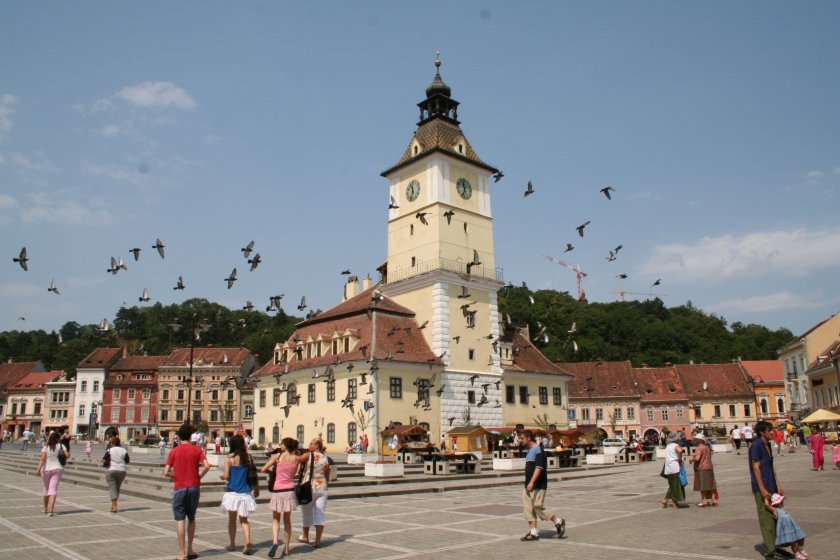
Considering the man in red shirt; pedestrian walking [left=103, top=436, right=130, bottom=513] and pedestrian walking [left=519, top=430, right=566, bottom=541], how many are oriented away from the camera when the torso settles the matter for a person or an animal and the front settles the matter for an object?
2

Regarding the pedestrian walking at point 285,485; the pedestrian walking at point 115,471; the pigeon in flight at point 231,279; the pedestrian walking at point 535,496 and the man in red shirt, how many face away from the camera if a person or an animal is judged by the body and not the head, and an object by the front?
3

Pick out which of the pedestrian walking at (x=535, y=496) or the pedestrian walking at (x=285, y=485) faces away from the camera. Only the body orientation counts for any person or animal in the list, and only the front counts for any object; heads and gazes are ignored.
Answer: the pedestrian walking at (x=285, y=485)

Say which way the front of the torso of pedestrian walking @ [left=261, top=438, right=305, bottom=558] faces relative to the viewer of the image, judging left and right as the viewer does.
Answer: facing away from the viewer

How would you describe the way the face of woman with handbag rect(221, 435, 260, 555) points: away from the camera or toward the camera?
away from the camera

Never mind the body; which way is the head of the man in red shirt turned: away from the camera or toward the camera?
away from the camera

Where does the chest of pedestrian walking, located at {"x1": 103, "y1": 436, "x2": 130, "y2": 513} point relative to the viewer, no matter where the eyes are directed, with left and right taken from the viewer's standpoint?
facing away from the viewer

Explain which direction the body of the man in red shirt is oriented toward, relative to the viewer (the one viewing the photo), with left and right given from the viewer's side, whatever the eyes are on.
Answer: facing away from the viewer

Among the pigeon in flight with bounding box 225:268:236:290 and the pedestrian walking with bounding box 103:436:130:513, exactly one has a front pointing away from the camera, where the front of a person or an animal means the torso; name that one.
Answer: the pedestrian walking

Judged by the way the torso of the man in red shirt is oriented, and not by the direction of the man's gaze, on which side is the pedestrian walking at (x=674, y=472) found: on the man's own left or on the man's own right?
on the man's own right
